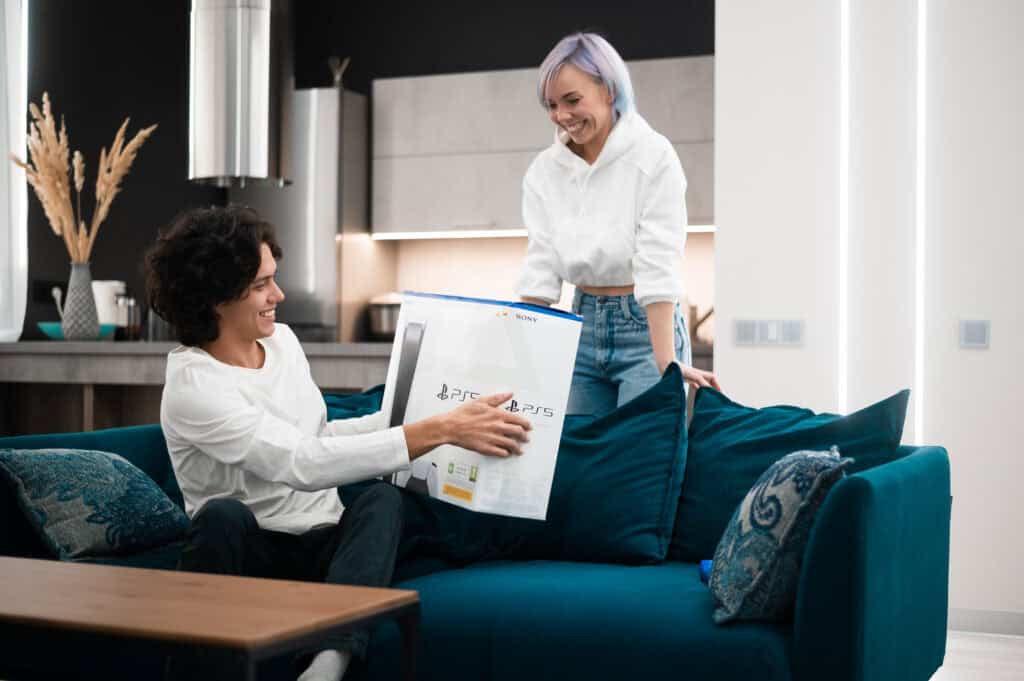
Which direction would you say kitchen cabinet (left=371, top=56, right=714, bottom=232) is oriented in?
toward the camera

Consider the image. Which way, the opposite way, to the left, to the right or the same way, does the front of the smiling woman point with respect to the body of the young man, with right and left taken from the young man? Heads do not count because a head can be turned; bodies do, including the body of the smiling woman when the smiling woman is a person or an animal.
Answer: to the right

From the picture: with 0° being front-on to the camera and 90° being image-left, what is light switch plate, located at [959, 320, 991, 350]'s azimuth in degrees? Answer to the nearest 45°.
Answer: approximately 0°

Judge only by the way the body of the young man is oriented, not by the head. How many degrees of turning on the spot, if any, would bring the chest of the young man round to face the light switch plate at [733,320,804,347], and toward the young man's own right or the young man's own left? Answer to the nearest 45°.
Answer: approximately 90° to the young man's own left

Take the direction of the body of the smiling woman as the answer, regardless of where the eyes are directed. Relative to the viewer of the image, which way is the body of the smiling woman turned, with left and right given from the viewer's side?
facing the viewer and to the left of the viewer

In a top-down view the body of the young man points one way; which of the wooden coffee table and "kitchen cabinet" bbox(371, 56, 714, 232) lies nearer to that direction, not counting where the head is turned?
the wooden coffee table

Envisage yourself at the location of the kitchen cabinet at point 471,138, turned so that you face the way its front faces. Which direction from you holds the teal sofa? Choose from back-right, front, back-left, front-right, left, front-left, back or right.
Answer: front

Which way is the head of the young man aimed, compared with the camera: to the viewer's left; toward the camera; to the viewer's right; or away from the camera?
to the viewer's right

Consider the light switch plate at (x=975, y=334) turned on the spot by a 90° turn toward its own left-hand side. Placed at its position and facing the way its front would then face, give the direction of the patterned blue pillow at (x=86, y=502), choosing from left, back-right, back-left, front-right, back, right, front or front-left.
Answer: back-right

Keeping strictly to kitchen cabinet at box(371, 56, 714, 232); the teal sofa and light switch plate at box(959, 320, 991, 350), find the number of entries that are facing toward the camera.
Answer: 3

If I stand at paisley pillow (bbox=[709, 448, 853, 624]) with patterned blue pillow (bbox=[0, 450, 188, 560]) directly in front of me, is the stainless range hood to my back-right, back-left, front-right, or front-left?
front-right

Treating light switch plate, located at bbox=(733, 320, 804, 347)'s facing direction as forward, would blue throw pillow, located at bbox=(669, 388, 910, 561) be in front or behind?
in front

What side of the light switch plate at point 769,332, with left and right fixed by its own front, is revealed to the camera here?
front

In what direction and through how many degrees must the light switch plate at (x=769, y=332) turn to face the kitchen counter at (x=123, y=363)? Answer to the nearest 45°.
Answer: approximately 90° to its right

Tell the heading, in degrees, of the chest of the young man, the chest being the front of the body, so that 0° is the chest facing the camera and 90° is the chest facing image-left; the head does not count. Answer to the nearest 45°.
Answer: approximately 315°

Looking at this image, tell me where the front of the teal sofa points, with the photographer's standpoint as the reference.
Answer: facing the viewer
